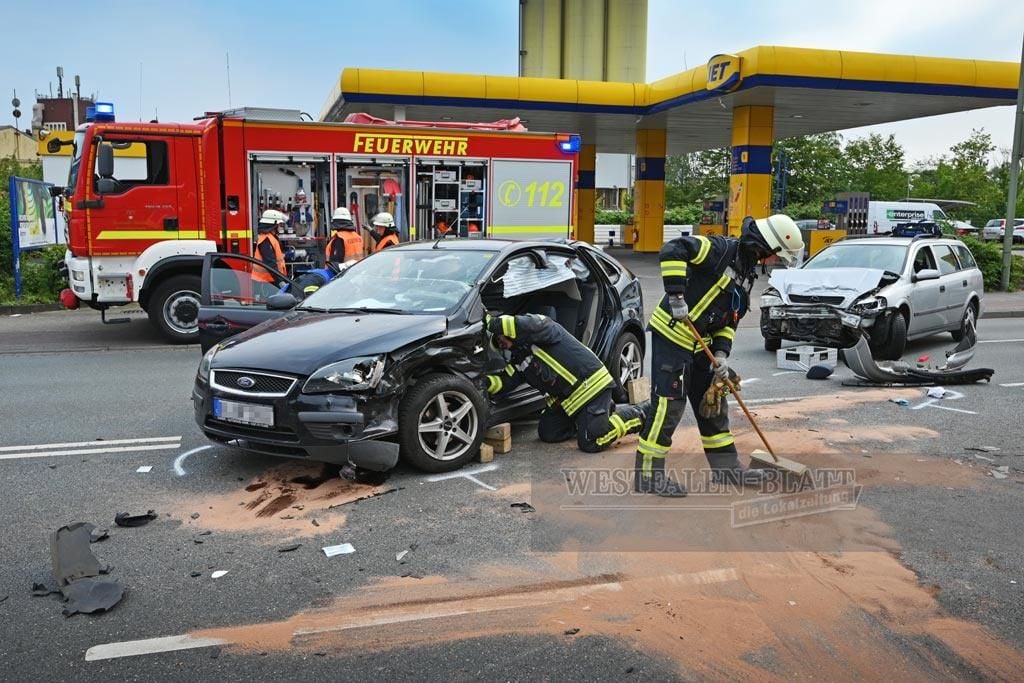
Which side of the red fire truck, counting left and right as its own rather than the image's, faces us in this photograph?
left

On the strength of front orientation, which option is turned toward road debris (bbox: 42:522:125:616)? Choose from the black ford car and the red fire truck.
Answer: the black ford car

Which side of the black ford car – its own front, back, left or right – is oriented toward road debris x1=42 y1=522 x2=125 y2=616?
front

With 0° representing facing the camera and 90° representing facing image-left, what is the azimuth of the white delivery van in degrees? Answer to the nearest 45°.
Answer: approximately 270°

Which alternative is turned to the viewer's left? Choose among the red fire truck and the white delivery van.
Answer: the red fire truck

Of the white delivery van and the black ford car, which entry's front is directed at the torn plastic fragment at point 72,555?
the black ford car

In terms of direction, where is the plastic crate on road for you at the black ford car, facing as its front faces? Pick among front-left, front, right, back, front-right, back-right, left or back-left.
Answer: back

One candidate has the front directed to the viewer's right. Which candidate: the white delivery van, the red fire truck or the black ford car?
the white delivery van

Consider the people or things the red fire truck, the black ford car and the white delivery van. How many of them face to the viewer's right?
1

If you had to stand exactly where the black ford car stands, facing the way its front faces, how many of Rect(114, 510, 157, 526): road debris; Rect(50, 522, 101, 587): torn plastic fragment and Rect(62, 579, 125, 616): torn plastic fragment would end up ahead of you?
3

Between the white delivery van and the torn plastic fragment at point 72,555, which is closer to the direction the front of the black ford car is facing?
the torn plastic fragment

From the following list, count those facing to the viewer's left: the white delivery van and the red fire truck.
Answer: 1

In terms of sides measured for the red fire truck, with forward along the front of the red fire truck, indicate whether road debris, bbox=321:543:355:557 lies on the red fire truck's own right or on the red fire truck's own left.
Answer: on the red fire truck's own left

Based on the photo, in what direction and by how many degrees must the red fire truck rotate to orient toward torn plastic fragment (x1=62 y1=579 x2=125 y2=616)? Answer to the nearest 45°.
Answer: approximately 90° to its left

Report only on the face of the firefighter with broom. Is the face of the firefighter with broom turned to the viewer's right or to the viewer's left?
to the viewer's right

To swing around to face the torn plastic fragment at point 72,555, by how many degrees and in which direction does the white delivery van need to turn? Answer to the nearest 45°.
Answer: approximately 90° to its right
